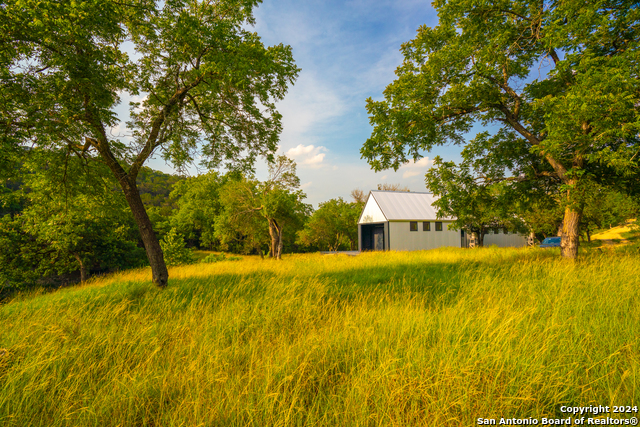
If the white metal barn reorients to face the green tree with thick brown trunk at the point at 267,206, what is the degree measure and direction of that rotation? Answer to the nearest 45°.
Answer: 0° — it already faces it

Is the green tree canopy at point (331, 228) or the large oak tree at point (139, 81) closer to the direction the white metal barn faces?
the large oak tree

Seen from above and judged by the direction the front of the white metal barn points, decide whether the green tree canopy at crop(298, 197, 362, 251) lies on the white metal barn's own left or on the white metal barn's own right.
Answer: on the white metal barn's own right

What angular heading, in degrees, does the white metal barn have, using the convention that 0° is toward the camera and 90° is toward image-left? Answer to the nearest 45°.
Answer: approximately 45°

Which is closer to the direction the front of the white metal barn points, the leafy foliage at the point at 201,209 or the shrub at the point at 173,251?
the shrub

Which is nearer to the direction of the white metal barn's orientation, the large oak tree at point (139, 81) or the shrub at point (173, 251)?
the shrub

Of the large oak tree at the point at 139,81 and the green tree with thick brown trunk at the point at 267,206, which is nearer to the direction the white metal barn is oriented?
the green tree with thick brown trunk

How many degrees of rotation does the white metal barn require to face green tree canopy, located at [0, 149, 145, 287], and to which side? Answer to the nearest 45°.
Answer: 0° — it already faces it
